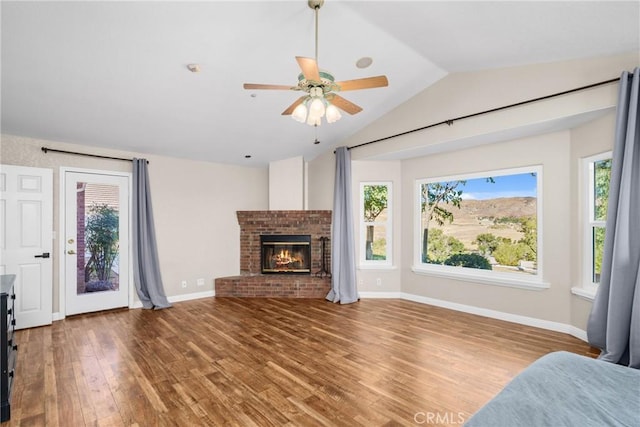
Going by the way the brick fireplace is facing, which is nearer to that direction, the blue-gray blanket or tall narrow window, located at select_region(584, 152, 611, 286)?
the blue-gray blanket

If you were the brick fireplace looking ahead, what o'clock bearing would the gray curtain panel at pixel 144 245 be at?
The gray curtain panel is roughly at 2 o'clock from the brick fireplace.

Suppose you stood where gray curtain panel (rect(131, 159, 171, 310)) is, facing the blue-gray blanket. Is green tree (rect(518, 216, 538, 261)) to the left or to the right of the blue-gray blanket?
left

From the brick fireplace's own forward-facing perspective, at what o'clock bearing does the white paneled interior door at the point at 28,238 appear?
The white paneled interior door is roughly at 2 o'clock from the brick fireplace.

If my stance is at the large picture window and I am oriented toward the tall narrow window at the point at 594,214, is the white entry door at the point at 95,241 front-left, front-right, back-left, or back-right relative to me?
back-right

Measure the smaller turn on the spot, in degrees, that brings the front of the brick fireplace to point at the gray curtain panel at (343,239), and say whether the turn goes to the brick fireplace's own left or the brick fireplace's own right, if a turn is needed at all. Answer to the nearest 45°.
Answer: approximately 45° to the brick fireplace's own left

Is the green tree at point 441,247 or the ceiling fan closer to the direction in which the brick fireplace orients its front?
the ceiling fan

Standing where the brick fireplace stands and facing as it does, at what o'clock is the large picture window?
The large picture window is roughly at 10 o'clock from the brick fireplace.

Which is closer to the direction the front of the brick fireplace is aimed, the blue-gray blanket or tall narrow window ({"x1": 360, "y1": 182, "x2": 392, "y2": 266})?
the blue-gray blanket

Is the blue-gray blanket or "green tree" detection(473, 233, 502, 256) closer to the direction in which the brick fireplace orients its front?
the blue-gray blanket

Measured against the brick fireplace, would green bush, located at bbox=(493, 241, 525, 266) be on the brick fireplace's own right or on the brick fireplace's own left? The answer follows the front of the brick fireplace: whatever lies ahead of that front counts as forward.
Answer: on the brick fireplace's own left

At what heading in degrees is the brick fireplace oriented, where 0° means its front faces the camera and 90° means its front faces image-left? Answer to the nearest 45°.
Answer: approximately 0°
